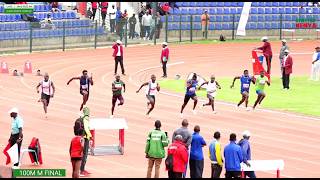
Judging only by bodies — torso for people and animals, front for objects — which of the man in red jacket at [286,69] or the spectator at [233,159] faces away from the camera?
the spectator

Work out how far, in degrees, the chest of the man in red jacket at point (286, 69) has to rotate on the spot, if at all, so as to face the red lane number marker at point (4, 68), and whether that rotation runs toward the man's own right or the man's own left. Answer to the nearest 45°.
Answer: approximately 45° to the man's own right

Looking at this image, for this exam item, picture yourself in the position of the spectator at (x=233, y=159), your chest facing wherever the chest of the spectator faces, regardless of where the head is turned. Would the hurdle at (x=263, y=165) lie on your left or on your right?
on your right

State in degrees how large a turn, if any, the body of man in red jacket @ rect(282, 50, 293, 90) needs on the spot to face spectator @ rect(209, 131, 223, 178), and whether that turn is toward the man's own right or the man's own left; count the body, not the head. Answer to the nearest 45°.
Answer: approximately 45° to the man's own left

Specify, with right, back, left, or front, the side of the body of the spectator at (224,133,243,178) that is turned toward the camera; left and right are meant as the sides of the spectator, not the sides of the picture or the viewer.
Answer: back

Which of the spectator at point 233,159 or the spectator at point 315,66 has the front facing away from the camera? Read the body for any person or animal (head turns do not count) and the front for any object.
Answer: the spectator at point 233,159

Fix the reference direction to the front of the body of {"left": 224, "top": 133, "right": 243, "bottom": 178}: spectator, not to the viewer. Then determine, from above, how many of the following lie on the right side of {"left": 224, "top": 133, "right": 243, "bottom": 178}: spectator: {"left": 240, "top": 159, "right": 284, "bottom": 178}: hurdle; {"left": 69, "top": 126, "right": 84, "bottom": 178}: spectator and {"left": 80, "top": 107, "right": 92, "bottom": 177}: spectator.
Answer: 1
